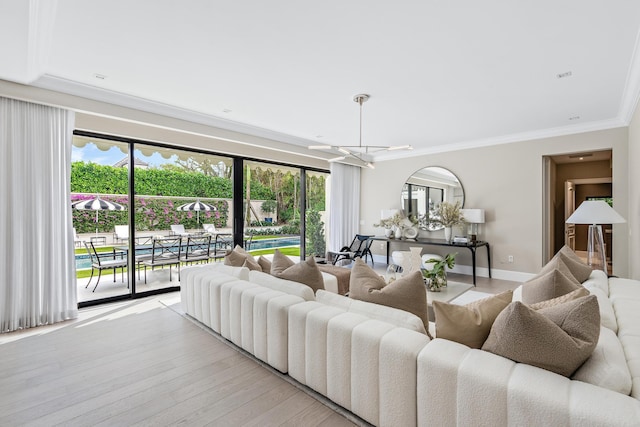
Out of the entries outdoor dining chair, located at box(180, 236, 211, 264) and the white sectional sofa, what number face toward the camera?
0

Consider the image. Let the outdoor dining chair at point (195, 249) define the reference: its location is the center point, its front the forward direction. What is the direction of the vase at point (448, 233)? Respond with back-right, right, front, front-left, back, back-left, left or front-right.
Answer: back-right

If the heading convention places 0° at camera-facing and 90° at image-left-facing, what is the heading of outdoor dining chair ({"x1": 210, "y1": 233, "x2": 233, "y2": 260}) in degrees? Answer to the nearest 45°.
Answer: approximately 45°

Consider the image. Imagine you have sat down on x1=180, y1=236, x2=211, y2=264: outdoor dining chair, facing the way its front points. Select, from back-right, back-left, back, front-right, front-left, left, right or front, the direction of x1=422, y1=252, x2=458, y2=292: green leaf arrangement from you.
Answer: back

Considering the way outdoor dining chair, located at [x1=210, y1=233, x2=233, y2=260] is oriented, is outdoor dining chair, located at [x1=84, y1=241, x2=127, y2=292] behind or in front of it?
in front

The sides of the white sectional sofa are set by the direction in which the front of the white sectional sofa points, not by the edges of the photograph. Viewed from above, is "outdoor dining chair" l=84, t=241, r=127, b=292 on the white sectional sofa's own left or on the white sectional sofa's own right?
on the white sectional sofa's own left

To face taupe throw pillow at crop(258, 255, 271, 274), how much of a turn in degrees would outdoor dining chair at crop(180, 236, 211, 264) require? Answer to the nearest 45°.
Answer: approximately 135° to its left

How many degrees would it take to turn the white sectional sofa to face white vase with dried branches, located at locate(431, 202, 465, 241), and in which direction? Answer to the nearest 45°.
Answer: approximately 45° to its left

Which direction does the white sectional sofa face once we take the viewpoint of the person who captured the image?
facing away from the viewer and to the right of the viewer

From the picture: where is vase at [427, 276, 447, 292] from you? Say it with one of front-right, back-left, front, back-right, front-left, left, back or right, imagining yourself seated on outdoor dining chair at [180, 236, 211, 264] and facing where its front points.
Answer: back

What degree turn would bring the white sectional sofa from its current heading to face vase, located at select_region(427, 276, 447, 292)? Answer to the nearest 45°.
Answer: approximately 45° to its left

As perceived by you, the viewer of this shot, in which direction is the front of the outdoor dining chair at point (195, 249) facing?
facing away from the viewer and to the left of the viewer
